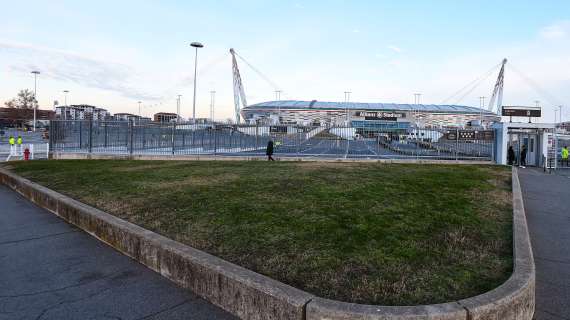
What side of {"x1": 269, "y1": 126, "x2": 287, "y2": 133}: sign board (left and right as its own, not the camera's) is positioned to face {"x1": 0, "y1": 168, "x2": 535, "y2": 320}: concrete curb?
front

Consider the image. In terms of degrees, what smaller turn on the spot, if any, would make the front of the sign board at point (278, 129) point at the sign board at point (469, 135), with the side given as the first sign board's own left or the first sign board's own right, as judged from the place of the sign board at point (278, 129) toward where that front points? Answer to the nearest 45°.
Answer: approximately 90° to the first sign board's own left

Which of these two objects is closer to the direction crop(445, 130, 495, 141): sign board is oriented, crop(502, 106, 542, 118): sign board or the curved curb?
the curved curb

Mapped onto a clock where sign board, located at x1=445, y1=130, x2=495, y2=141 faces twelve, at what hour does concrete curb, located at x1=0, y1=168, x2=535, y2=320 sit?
The concrete curb is roughly at 12 o'clock from the sign board.

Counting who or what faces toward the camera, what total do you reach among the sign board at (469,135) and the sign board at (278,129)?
2

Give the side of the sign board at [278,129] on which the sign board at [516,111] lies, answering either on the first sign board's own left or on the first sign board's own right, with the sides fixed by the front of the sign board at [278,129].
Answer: on the first sign board's own left

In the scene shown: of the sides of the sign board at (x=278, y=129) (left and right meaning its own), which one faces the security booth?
left

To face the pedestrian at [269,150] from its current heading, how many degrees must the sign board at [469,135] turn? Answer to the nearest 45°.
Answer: approximately 45° to its right

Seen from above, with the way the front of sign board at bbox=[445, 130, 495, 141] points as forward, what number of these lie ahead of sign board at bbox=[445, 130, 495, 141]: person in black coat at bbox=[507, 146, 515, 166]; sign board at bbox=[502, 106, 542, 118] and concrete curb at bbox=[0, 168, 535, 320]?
1

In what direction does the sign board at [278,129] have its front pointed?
toward the camera

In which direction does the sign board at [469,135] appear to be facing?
toward the camera
